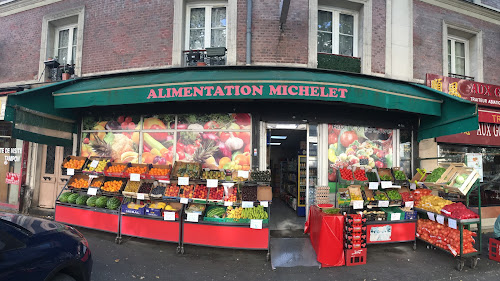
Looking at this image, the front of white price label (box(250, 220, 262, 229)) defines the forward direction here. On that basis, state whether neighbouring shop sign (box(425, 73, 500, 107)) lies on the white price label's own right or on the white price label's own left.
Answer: on the white price label's own left

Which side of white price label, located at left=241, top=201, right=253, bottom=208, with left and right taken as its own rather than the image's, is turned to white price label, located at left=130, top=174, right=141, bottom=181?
right

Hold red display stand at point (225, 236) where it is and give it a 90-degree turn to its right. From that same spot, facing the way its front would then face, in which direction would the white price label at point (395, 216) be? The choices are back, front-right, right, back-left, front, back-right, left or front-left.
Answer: back

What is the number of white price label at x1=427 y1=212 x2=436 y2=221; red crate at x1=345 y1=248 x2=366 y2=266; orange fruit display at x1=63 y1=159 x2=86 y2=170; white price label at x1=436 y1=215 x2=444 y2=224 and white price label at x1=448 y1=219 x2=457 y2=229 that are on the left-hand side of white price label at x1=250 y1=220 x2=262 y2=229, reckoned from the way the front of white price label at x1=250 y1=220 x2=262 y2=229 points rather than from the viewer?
4

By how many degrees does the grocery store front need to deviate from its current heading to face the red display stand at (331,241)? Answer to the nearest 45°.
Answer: approximately 45° to its left

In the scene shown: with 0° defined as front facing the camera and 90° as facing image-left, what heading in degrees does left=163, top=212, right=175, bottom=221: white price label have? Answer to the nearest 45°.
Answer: approximately 0°
